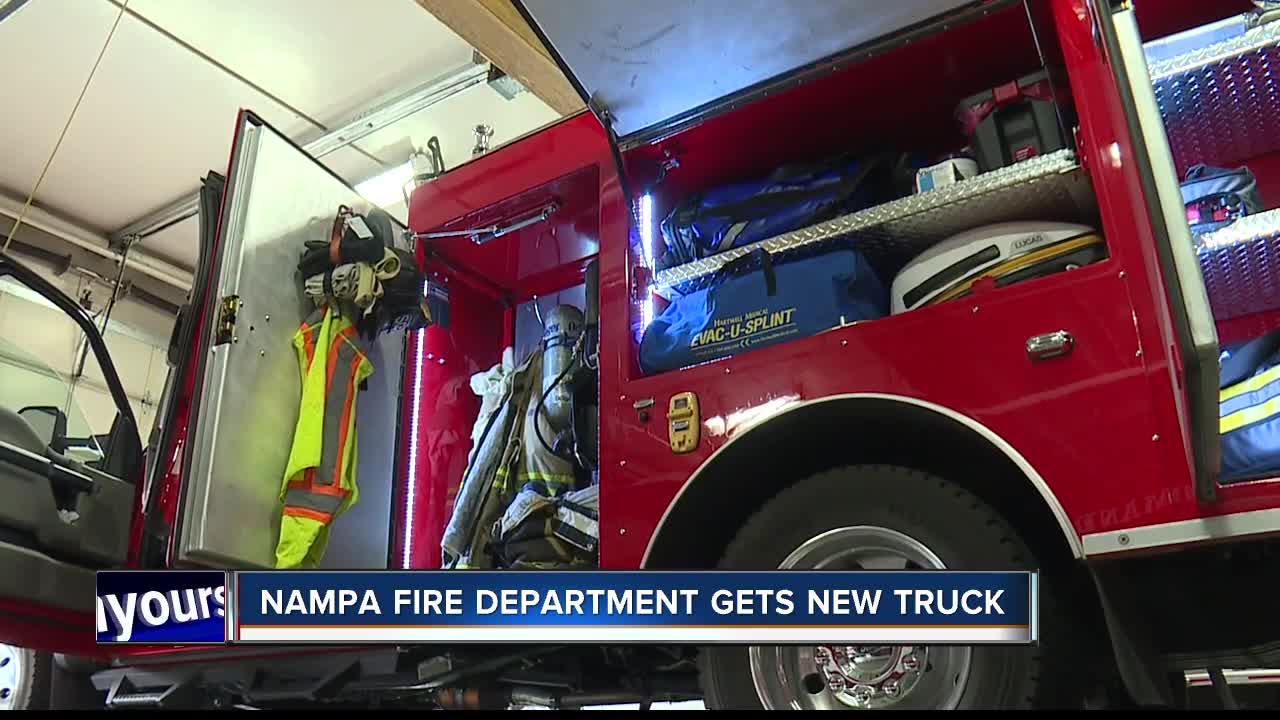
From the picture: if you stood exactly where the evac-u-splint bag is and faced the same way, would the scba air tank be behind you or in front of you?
behind

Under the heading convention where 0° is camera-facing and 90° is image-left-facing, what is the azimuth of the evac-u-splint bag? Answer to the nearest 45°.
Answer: approximately 0°

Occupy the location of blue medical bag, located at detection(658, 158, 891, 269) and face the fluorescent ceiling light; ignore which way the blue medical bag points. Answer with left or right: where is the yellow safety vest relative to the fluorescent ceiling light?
left

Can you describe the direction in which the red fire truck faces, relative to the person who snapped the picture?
facing away from the viewer and to the left of the viewer

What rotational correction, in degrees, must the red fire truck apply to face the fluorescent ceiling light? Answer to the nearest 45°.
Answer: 0° — it already faces it

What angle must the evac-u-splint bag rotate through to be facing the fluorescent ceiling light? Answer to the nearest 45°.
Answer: approximately 135° to its right
